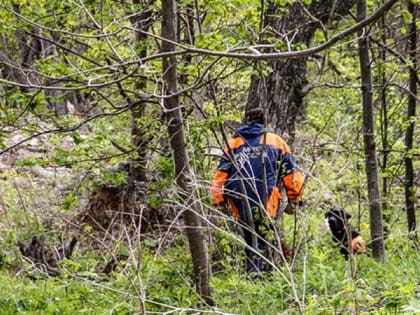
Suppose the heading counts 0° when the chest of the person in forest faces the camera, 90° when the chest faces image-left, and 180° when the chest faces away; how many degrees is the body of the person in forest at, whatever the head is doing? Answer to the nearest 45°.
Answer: approximately 180°

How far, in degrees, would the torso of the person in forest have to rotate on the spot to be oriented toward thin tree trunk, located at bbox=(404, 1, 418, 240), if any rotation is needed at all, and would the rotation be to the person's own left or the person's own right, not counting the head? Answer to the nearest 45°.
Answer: approximately 45° to the person's own right

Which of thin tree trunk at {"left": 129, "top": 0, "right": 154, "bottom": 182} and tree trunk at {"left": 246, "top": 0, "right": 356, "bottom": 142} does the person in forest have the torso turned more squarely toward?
the tree trunk

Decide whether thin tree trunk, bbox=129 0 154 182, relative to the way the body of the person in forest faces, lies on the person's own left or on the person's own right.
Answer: on the person's own left

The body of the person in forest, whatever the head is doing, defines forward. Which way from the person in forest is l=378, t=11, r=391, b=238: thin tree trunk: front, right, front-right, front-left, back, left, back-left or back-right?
front-right

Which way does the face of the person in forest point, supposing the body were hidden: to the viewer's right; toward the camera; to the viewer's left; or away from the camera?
away from the camera

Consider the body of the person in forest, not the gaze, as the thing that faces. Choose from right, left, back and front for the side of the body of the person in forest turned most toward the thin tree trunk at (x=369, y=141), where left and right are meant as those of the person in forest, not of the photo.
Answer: right

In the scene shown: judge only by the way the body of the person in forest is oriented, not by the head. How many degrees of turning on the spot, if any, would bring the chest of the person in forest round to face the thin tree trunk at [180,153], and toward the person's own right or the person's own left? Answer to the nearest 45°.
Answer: approximately 135° to the person's own left

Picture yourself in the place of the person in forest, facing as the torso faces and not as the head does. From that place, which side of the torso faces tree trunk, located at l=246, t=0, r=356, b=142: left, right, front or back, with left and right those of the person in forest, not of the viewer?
front
